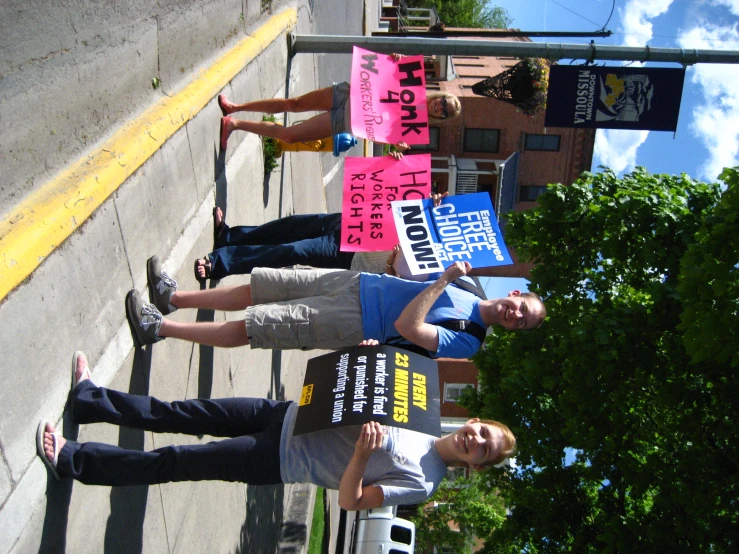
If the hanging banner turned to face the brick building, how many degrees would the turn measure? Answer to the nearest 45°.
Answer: approximately 180°

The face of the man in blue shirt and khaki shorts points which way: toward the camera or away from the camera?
toward the camera

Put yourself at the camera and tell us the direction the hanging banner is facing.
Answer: facing the viewer

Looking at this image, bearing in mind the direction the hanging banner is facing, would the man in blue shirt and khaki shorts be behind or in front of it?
in front
